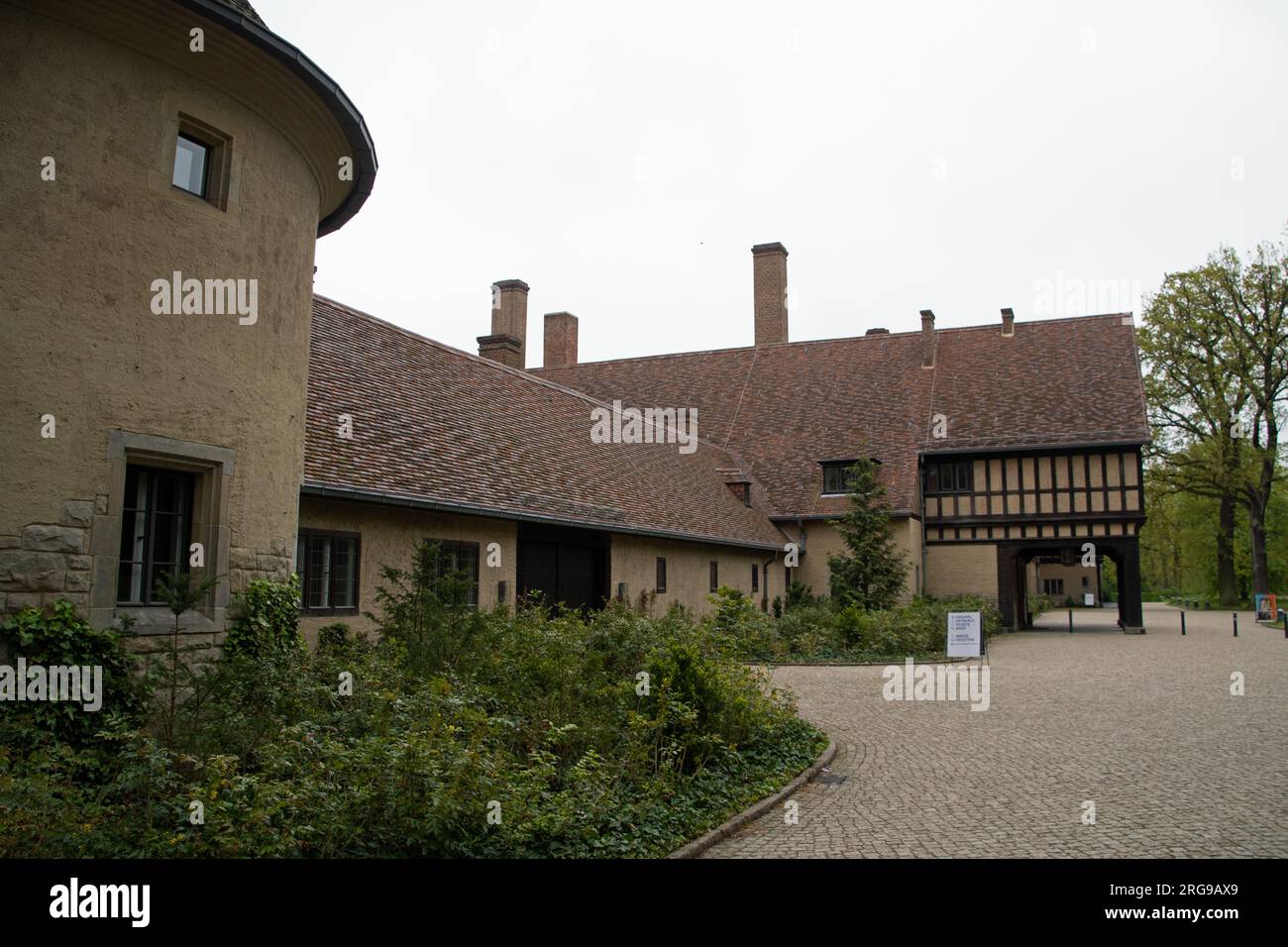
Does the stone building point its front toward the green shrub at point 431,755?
yes

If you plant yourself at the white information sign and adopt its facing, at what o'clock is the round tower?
The round tower is roughly at 1 o'clock from the white information sign.

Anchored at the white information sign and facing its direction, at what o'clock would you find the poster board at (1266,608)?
The poster board is roughly at 7 o'clock from the white information sign.

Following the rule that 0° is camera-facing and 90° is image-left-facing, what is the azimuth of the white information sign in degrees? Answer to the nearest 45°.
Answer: approximately 0°

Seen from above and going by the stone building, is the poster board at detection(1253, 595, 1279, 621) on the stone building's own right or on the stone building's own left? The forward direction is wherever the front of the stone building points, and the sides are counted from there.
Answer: on the stone building's own left

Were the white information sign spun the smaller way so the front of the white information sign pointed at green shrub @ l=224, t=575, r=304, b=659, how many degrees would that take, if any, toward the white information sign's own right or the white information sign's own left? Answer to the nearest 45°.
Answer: approximately 45° to the white information sign's own right

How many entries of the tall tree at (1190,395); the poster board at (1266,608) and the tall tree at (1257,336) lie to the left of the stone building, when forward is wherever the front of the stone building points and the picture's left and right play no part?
3

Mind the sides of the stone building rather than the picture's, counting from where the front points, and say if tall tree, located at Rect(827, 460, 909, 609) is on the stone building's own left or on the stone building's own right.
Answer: on the stone building's own left

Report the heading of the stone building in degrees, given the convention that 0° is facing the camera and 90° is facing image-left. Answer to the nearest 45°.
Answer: approximately 315°
